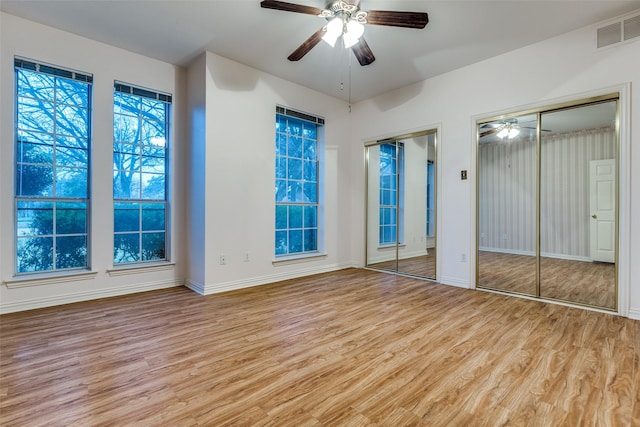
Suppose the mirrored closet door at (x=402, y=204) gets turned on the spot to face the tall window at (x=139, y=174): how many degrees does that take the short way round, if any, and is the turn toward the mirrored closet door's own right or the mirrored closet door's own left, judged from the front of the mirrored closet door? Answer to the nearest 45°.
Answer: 0° — it already faces it

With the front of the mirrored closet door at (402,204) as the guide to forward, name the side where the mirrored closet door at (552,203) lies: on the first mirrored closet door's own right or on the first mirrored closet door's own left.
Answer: on the first mirrored closet door's own left

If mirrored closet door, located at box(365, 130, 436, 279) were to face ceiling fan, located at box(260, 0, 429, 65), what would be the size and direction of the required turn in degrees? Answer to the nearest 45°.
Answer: approximately 45° to its left

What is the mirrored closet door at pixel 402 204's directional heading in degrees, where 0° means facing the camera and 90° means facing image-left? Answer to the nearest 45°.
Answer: approximately 45°

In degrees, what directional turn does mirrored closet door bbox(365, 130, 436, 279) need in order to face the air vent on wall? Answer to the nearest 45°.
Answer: approximately 90° to its left

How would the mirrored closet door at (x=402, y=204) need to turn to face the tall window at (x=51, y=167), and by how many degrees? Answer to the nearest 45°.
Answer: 0° — it already faces it
